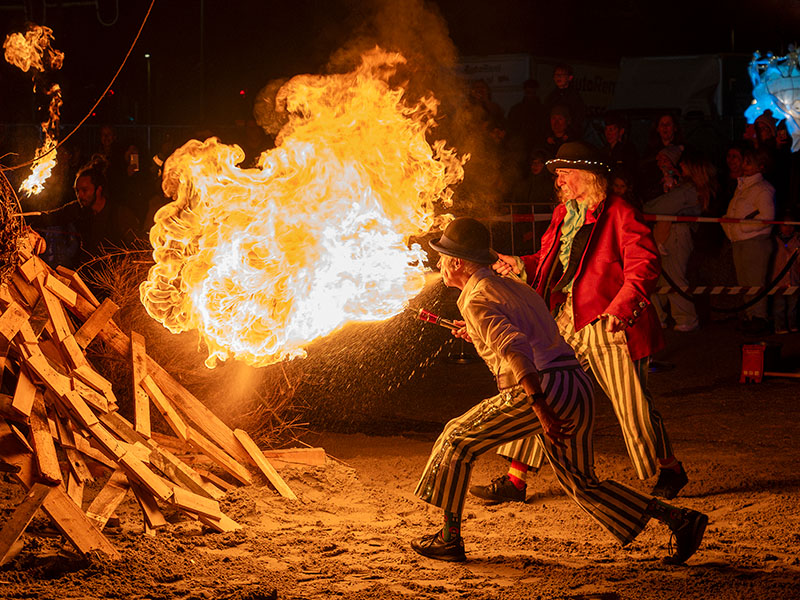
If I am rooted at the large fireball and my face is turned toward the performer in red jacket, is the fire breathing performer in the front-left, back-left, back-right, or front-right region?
front-right

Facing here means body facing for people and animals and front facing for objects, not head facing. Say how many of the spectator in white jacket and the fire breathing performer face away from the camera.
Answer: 0

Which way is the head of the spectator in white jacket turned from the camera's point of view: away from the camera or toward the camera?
toward the camera

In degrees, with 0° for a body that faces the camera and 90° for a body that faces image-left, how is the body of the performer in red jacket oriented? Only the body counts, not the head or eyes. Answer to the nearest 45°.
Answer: approximately 45°

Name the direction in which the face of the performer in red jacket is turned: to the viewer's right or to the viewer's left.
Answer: to the viewer's left

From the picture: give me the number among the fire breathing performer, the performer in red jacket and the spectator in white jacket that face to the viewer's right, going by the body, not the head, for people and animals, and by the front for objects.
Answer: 0

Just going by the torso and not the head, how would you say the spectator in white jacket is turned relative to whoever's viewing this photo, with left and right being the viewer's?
facing the viewer and to the left of the viewer

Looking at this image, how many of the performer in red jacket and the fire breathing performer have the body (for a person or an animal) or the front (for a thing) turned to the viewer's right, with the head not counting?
0

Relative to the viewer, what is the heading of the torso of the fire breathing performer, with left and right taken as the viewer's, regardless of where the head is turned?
facing to the left of the viewer

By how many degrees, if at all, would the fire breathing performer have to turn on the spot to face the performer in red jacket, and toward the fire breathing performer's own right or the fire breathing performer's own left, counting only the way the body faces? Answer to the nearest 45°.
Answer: approximately 90° to the fire breathing performer's own right
